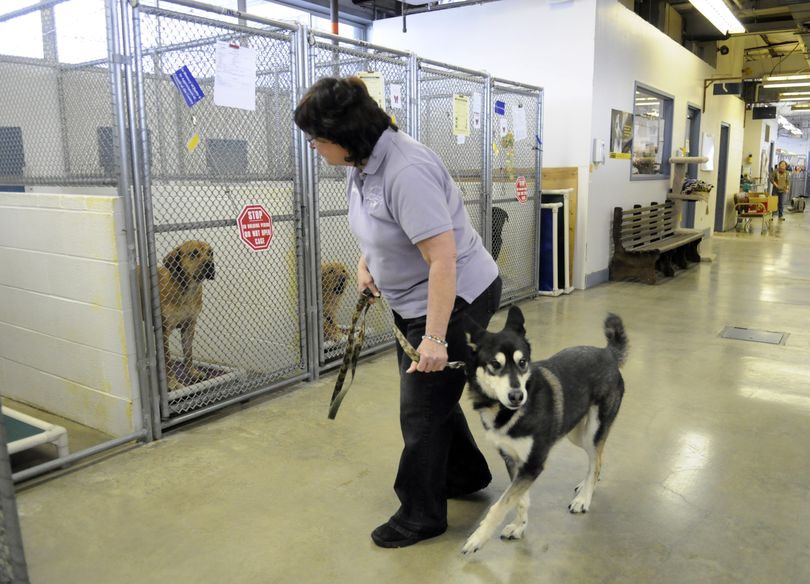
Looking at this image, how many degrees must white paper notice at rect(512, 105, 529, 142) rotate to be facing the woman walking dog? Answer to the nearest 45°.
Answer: approximately 45° to its right

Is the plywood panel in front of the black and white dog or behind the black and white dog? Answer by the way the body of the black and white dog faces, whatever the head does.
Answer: behind

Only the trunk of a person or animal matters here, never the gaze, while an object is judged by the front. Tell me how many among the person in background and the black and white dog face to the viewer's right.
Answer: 0

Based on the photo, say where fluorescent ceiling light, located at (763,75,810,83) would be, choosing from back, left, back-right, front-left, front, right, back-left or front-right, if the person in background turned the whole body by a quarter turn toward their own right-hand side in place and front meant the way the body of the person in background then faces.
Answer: left

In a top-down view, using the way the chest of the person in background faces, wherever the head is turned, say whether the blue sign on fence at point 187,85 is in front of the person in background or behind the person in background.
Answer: in front

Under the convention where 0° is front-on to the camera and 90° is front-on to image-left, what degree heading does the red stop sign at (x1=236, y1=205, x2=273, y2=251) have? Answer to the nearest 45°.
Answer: approximately 315°

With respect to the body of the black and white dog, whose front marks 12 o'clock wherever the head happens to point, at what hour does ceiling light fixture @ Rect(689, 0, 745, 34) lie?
The ceiling light fixture is roughly at 5 o'clock from the black and white dog.

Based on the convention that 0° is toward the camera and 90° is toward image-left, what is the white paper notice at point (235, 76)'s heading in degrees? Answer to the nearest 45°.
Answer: approximately 315°

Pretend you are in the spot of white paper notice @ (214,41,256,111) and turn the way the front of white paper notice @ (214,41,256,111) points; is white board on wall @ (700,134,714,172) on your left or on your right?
on your left

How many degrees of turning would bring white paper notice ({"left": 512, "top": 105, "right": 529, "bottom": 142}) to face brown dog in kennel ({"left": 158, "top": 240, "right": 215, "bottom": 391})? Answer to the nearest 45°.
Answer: approximately 90° to its right

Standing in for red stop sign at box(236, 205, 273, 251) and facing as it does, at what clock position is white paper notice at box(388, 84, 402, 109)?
The white paper notice is roughly at 9 o'clock from the red stop sign.

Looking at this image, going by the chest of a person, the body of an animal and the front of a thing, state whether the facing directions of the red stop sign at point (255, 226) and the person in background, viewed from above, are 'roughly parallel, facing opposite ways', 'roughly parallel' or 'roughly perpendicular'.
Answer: roughly perpendicular

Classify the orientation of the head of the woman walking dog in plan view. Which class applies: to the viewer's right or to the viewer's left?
to the viewer's left
